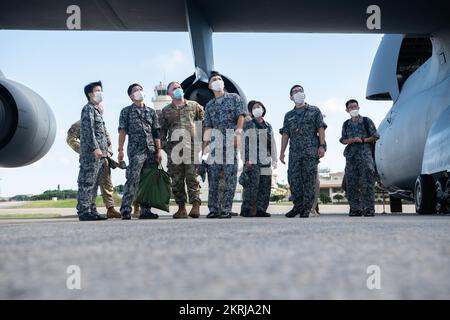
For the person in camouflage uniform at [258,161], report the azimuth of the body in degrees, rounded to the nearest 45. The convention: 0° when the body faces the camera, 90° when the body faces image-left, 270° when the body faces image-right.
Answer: approximately 0°

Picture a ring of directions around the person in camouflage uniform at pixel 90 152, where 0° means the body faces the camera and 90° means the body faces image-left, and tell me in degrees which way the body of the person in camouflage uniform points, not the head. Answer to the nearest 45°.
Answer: approximately 270°

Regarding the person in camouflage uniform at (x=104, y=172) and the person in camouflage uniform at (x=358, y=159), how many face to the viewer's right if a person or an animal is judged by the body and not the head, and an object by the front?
1

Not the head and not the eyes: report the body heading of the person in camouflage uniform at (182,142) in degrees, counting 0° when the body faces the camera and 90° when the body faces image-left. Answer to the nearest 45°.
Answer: approximately 0°

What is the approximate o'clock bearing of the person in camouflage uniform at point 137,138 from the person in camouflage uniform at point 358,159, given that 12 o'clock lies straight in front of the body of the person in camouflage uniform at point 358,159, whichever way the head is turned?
the person in camouflage uniform at point 137,138 is roughly at 2 o'clock from the person in camouflage uniform at point 358,159.

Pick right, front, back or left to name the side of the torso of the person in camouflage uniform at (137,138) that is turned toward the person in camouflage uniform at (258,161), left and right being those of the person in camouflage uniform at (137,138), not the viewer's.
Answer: left

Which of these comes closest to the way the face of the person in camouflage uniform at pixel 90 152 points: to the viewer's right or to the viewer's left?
to the viewer's right

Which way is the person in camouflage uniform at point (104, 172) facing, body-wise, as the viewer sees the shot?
to the viewer's right

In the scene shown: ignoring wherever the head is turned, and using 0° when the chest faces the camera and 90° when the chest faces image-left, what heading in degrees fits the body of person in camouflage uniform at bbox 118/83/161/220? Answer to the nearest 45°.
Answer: approximately 315°

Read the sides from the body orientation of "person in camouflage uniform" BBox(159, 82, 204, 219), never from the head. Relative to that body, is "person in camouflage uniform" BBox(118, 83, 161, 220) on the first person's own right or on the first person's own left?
on the first person's own right
